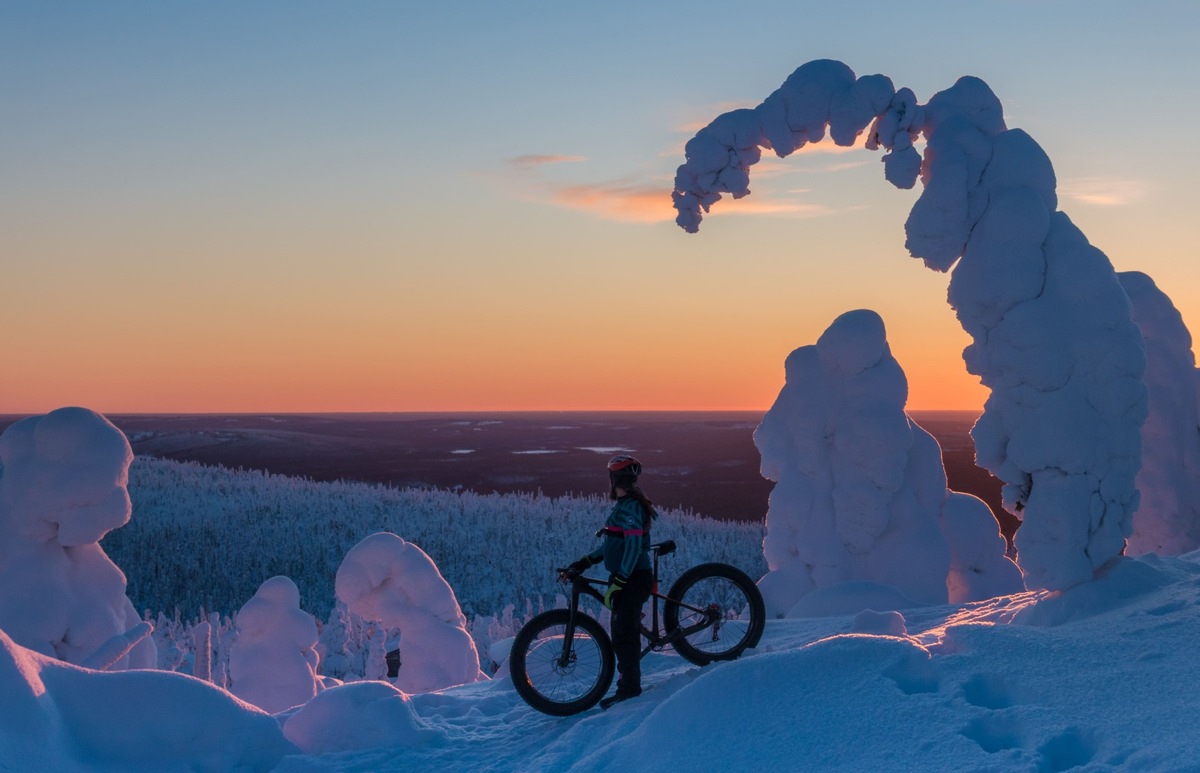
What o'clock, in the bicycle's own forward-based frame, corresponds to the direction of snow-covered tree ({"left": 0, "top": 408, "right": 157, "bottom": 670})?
The snow-covered tree is roughly at 1 o'clock from the bicycle.

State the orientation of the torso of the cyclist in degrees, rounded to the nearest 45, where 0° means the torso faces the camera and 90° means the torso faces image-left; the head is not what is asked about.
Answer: approximately 90°

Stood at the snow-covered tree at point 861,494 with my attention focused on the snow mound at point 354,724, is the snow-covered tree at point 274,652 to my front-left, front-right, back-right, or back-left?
front-right

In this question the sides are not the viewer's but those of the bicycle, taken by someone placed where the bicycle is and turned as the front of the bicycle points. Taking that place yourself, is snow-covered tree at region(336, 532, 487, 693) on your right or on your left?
on your right

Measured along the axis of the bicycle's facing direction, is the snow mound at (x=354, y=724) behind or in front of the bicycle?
in front

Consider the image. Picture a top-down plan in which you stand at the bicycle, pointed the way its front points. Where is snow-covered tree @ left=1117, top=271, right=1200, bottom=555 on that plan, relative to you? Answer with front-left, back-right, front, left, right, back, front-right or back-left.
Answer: back-right

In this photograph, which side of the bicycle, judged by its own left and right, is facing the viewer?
left
